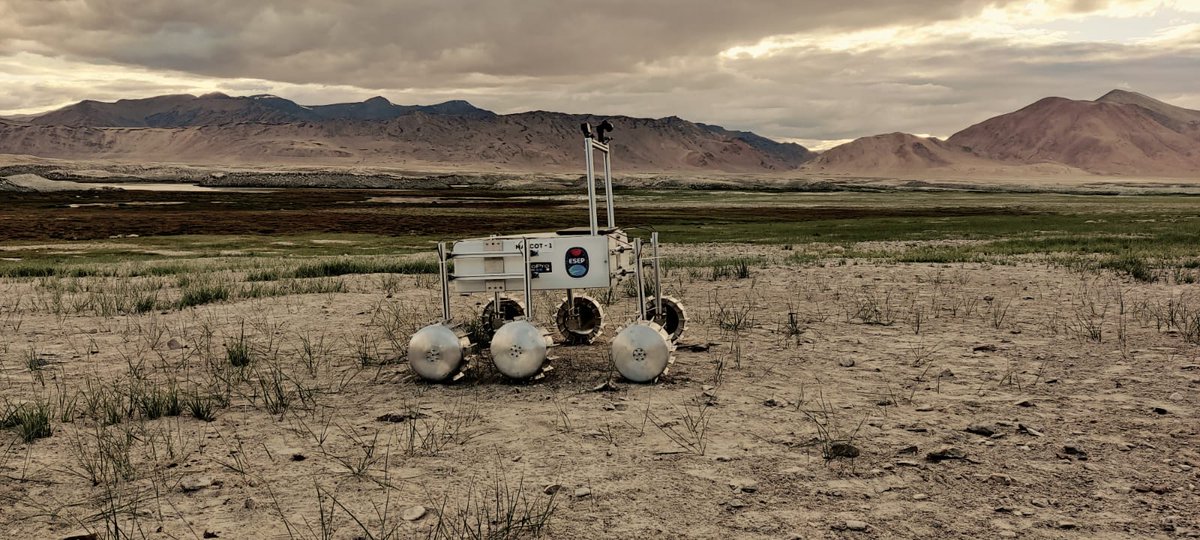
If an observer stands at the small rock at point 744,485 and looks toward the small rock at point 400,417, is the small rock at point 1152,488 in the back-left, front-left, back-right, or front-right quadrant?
back-right

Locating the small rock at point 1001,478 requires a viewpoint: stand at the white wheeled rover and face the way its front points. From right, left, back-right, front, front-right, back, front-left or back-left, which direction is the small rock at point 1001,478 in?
front-right

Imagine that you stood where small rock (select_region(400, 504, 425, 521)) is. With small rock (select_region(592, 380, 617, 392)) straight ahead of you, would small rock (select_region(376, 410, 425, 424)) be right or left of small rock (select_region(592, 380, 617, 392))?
left

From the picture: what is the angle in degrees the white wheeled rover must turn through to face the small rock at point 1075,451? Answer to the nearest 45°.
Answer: approximately 45° to its right

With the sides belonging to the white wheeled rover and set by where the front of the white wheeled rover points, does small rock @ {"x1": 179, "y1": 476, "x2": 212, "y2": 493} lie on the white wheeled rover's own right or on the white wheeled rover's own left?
on the white wheeled rover's own right

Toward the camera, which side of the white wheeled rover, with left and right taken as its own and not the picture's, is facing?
right

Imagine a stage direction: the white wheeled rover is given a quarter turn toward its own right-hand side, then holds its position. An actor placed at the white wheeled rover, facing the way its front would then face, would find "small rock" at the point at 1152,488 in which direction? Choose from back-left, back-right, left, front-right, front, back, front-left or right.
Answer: front-left

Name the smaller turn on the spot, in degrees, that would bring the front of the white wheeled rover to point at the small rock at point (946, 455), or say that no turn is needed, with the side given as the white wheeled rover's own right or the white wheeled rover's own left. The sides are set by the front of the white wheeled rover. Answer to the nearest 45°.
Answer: approximately 45° to the white wheeled rover's own right
